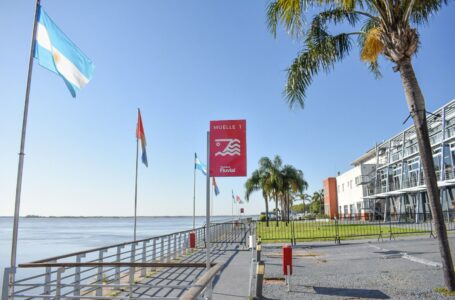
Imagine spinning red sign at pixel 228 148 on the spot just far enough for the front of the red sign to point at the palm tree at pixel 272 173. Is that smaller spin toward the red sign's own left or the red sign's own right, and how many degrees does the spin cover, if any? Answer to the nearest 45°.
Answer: approximately 180°

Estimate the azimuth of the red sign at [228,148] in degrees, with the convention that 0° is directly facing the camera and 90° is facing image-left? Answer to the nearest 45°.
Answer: approximately 0°

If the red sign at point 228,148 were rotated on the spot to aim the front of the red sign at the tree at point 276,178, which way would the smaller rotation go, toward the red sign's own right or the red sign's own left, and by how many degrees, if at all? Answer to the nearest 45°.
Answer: approximately 180°

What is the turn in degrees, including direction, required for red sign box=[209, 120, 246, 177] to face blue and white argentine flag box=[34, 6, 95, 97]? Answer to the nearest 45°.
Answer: approximately 90° to its right

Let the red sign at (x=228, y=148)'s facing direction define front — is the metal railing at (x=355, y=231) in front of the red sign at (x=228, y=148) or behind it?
behind

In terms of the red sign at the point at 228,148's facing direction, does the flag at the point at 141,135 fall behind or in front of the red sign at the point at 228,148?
behind
